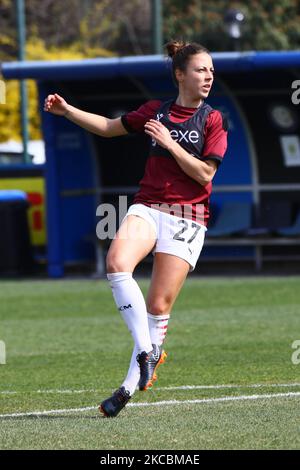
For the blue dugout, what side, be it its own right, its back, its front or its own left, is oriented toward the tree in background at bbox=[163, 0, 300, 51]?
back

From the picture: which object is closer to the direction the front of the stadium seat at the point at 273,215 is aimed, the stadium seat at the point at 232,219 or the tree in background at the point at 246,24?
the stadium seat

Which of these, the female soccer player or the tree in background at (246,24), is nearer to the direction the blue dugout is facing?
the female soccer player

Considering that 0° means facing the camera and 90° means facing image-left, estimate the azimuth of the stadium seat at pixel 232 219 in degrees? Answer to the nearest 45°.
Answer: approximately 45°

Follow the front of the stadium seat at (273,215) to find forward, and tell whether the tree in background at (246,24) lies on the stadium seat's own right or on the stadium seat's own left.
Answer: on the stadium seat's own right

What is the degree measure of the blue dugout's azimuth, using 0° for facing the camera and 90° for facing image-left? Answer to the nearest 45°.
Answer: approximately 0°
